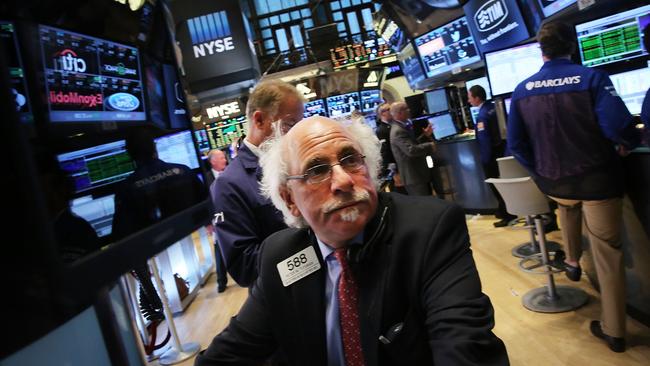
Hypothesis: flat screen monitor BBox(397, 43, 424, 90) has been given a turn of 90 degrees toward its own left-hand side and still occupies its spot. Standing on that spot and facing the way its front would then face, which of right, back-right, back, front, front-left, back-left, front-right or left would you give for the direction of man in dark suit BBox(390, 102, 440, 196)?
front-right

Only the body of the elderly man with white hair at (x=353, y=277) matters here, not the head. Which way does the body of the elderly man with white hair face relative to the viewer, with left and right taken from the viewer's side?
facing the viewer

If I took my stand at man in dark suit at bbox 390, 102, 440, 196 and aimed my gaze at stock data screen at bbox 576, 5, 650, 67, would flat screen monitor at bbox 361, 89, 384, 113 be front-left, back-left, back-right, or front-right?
back-left

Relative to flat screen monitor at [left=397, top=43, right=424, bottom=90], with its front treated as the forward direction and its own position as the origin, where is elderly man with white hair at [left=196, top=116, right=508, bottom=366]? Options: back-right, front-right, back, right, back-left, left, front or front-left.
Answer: front-left

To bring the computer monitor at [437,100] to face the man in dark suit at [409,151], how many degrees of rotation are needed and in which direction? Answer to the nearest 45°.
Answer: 0° — it already faces them

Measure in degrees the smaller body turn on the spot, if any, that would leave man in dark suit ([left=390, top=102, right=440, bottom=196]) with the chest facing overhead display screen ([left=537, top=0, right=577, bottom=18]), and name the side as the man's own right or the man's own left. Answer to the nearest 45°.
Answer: approximately 45° to the man's own right

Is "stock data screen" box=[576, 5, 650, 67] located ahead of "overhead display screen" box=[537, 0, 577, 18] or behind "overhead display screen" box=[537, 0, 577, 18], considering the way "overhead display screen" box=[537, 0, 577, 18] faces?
ahead

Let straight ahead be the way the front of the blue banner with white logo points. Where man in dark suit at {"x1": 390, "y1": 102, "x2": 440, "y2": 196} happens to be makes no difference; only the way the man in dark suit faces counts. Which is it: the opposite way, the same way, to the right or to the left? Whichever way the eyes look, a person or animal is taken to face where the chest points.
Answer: to the left

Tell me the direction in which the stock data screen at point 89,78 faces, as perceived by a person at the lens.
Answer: facing the viewer and to the right of the viewer

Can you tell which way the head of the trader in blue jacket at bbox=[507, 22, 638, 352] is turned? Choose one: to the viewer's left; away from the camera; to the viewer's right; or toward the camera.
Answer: away from the camera

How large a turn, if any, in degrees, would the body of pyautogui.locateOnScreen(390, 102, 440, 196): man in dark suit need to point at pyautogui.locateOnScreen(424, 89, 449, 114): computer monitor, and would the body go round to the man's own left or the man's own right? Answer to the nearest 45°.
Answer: approximately 90° to the man's own left

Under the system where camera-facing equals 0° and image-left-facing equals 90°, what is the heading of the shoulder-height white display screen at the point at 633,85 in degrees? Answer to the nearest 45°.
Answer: approximately 45°

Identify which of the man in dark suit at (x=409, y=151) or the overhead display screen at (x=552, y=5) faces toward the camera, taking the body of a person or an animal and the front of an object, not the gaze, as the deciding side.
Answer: the overhead display screen

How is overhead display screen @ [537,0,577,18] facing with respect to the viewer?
toward the camera

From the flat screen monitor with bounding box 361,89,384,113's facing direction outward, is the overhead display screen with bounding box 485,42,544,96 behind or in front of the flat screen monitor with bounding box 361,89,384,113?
in front

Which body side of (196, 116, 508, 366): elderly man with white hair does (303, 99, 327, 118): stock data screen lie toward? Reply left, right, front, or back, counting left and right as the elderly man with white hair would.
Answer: back

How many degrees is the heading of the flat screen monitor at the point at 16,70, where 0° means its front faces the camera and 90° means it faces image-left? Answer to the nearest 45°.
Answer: approximately 315°

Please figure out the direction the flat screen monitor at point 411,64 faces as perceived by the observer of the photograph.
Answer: facing the viewer and to the left of the viewer
